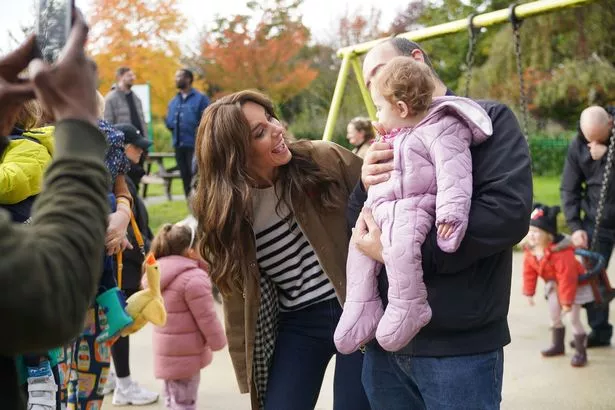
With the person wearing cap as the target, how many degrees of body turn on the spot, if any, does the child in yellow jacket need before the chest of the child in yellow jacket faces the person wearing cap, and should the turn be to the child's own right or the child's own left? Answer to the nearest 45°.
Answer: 0° — they already face them

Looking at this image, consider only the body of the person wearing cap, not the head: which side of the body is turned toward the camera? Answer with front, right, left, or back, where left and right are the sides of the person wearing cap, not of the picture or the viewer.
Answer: right

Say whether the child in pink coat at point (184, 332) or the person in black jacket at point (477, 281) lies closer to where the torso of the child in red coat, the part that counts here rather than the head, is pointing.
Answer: the child in pink coat

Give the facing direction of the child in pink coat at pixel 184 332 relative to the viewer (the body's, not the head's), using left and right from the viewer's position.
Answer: facing away from the viewer and to the right of the viewer

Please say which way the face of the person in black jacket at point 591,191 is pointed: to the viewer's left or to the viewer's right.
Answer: to the viewer's left

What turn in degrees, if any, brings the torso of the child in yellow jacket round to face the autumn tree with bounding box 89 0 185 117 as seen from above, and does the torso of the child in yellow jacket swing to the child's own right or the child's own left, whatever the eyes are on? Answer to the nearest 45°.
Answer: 0° — they already face it

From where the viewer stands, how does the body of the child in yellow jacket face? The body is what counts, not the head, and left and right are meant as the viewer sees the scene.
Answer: facing away from the viewer
